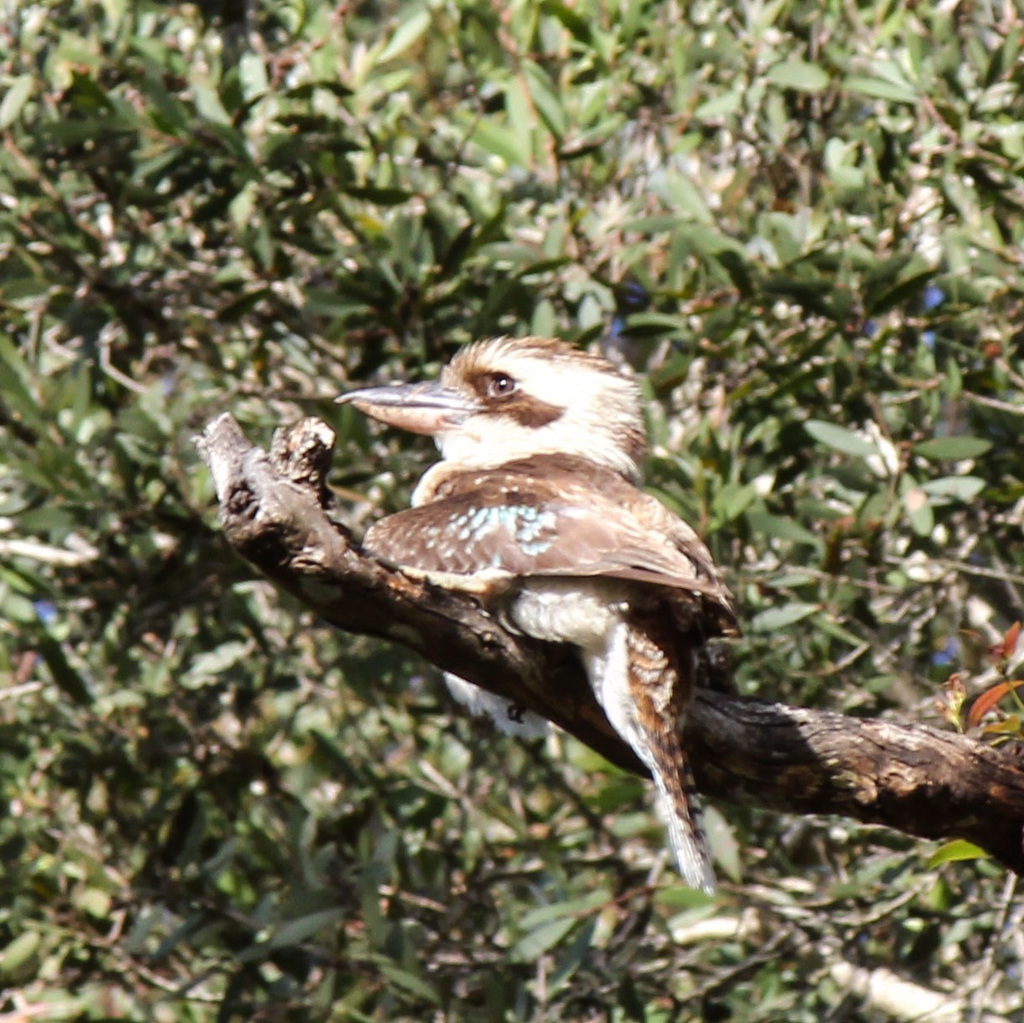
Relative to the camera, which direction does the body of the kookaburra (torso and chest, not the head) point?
to the viewer's left
